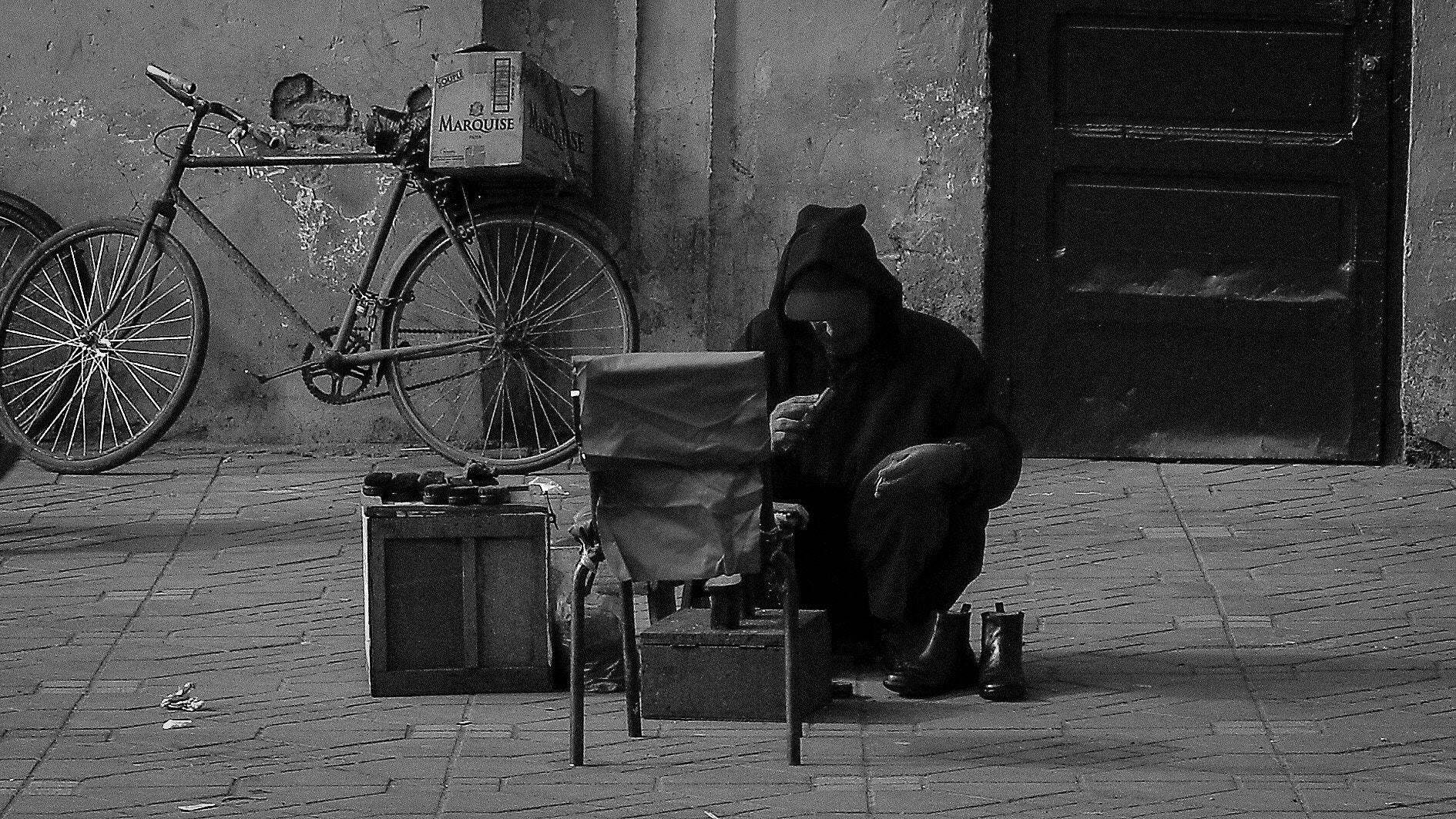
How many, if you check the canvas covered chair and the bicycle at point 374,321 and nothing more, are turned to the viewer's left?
1

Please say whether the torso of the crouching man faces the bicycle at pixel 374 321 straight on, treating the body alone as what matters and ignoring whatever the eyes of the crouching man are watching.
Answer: no

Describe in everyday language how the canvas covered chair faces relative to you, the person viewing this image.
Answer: facing away from the viewer

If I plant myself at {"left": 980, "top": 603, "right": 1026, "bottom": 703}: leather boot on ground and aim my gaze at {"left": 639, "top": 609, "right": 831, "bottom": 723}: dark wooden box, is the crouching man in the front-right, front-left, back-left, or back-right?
front-right

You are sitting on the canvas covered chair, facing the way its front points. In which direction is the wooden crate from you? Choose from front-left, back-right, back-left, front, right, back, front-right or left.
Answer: front-left

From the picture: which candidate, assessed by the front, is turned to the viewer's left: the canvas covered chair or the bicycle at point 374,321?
the bicycle

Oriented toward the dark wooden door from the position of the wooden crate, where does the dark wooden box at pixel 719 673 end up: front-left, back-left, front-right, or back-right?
front-right

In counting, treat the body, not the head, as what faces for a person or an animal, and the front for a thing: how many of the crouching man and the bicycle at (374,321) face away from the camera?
0

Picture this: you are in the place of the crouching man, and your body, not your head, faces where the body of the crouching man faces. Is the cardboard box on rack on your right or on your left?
on your right

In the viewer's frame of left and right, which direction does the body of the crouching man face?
facing the viewer and to the left of the viewer

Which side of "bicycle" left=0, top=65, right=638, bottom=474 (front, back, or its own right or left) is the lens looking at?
left

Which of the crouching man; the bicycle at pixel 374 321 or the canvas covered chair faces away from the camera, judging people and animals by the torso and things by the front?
the canvas covered chair

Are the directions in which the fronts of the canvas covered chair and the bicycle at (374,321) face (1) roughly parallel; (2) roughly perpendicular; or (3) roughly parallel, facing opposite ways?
roughly perpendicular
